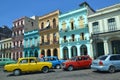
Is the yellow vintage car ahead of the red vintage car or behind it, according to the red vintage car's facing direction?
ahead

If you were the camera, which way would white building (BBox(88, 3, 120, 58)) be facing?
facing the viewer and to the left of the viewer

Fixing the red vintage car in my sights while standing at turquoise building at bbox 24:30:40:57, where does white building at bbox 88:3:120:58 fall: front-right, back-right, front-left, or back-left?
front-left

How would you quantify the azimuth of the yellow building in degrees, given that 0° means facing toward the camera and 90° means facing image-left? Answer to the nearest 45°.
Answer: approximately 45°

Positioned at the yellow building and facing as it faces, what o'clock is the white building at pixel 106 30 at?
The white building is roughly at 9 o'clock from the yellow building.

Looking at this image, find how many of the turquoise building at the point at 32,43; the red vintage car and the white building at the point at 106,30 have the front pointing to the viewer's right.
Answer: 0

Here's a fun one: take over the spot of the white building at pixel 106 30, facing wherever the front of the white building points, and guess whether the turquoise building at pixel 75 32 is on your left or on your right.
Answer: on your right

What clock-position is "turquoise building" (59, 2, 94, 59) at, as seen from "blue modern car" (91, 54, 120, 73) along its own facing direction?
The turquoise building is roughly at 10 o'clock from the blue modern car.

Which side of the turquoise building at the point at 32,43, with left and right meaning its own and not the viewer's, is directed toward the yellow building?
left

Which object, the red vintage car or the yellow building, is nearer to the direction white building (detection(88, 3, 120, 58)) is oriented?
the red vintage car

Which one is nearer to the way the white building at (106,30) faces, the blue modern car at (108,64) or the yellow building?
the blue modern car
